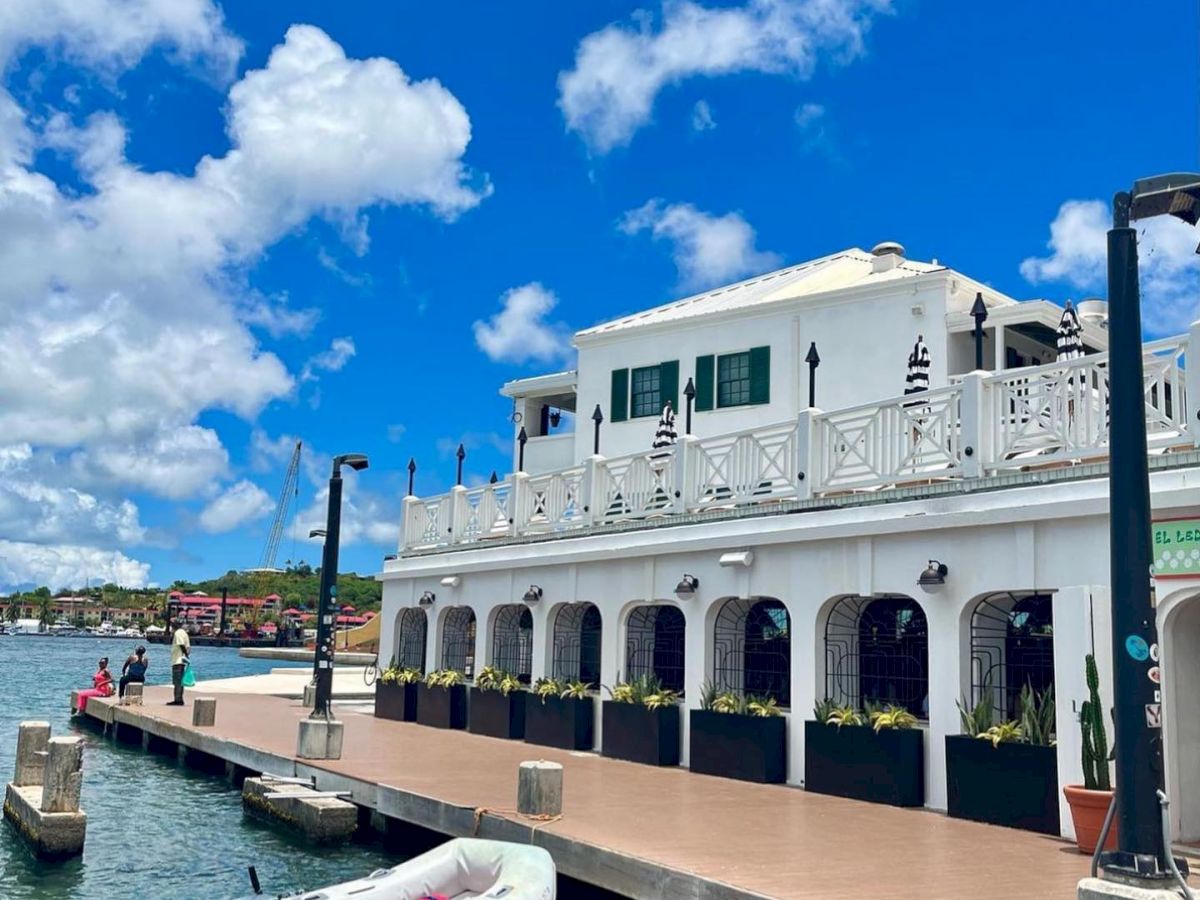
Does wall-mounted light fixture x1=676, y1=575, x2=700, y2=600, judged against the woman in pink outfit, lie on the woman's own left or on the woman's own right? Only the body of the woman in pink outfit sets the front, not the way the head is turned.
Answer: on the woman's own left

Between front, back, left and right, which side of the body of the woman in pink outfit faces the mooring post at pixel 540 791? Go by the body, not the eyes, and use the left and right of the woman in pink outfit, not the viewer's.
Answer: left

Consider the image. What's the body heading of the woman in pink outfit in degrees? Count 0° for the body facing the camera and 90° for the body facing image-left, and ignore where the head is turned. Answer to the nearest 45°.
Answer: approximately 90°

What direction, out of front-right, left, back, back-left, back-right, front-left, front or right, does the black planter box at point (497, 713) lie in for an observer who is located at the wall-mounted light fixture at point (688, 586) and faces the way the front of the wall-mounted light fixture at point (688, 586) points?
right

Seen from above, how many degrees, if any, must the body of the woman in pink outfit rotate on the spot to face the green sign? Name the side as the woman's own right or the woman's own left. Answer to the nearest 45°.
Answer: approximately 90° to the woman's own left

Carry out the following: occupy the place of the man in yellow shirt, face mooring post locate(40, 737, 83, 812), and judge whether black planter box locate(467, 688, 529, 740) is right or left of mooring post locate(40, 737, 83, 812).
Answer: left

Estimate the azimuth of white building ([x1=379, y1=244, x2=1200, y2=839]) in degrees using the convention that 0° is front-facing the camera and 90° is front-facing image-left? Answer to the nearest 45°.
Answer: approximately 45°

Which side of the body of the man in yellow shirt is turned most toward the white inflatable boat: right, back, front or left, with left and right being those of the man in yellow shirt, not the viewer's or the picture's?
left

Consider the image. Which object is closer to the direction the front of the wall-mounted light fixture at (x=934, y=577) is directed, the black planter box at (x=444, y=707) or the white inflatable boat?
the white inflatable boat

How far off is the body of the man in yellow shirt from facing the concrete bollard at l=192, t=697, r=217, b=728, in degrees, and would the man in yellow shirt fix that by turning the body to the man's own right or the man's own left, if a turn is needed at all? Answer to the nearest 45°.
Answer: approximately 90° to the man's own left

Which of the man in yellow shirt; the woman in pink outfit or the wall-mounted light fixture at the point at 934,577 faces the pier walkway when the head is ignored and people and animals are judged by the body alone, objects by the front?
the wall-mounted light fixture

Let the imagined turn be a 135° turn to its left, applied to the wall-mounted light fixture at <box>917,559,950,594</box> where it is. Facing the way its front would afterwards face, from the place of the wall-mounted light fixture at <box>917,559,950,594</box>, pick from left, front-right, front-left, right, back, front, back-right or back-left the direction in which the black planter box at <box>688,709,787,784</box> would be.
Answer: back-left

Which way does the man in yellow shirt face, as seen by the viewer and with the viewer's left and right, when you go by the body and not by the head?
facing to the left of the viewer

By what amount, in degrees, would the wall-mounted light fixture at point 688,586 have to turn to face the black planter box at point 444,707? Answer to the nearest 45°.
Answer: approximately 90° to its right

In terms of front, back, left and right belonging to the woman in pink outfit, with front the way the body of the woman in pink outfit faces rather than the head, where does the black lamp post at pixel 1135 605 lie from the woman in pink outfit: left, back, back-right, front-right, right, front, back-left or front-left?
left
